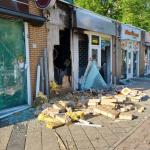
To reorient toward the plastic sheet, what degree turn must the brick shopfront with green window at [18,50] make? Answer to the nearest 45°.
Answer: approximately 90° to its left

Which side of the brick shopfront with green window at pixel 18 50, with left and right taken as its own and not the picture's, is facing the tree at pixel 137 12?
left

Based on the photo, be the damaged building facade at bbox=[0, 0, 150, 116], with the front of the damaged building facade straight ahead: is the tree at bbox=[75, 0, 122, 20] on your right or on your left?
on your left

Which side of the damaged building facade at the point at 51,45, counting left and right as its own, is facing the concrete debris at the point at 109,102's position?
front

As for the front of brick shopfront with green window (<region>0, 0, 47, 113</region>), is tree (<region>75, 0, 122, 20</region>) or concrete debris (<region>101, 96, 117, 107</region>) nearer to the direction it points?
the concrete debris

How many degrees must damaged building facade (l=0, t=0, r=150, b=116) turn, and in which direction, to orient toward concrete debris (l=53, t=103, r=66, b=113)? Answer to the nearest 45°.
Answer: approximately 45° to its right

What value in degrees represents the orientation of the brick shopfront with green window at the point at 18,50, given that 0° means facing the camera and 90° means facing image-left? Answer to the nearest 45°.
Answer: approximately 315°

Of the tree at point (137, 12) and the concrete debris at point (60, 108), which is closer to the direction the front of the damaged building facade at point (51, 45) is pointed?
the concrete debris
